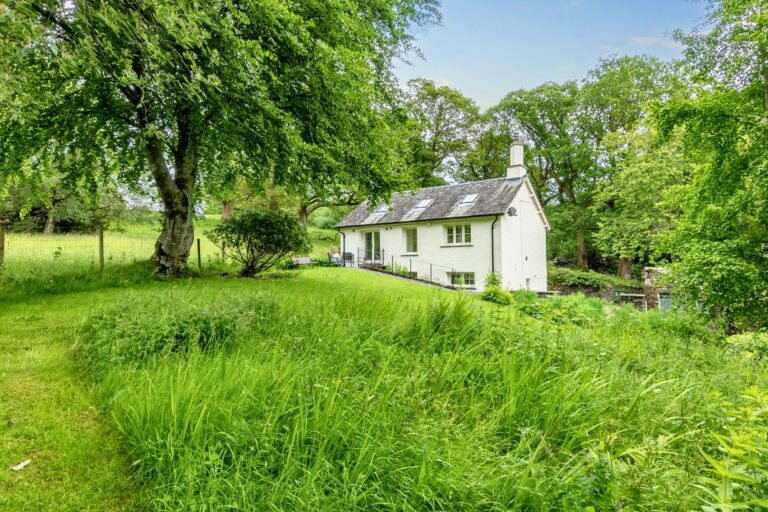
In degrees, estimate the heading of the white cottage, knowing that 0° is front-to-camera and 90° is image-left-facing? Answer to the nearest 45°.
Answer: approximately 45°

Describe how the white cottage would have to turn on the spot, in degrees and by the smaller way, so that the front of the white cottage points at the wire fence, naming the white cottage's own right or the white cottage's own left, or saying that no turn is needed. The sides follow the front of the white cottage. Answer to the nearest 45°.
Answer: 0° — it already faces it

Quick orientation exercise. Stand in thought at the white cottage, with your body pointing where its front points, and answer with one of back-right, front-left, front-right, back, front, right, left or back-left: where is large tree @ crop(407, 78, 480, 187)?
back-right

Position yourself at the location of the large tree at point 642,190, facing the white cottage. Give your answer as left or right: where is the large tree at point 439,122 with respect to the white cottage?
right

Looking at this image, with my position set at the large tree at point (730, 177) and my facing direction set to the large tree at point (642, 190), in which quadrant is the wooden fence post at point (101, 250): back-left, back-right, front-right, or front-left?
back-left

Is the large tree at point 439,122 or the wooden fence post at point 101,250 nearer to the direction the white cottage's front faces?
the wooden fence post

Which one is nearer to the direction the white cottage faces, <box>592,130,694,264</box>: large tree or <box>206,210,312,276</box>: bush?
the bush

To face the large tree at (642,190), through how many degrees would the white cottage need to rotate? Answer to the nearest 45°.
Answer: approximately 135° to its left

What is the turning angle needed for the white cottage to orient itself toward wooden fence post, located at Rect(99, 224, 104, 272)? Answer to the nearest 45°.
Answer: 0° — it already faces it

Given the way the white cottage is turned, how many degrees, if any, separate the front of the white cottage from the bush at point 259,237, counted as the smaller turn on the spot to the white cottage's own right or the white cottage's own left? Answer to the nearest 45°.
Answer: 0° — it already faces it
